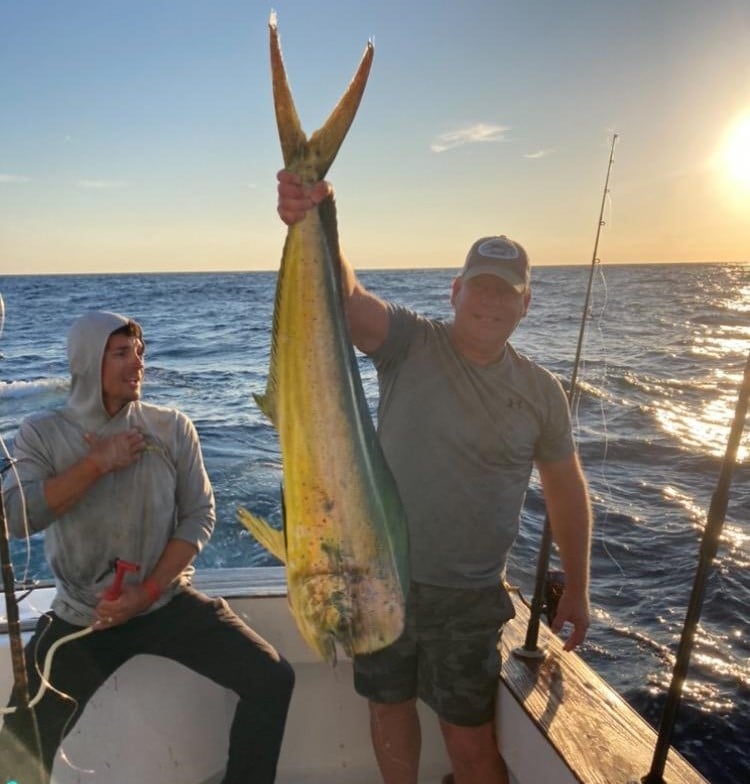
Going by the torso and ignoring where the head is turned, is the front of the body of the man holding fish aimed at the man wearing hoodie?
no

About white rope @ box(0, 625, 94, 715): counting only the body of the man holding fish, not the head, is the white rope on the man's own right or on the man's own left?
on the man's own right

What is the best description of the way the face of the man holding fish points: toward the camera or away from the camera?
toward the camera

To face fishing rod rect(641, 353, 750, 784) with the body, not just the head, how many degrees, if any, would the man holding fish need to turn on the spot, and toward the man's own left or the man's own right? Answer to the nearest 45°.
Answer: approximately 45° to the man's own left

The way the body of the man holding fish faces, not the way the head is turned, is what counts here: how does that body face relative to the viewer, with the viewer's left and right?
facing the viewer

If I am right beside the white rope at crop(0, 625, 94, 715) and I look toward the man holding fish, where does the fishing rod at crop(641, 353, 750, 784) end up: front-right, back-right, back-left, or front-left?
front-right
